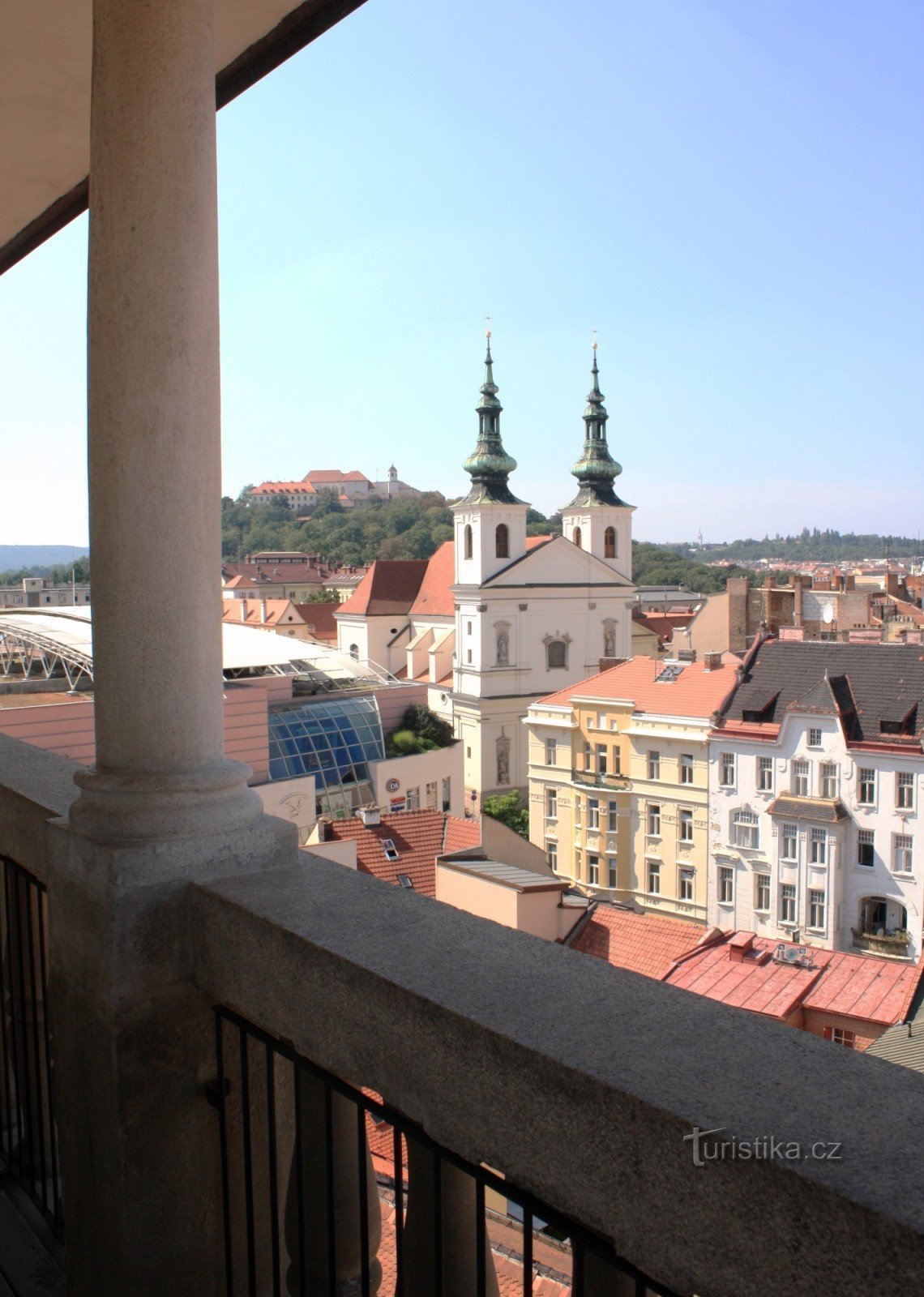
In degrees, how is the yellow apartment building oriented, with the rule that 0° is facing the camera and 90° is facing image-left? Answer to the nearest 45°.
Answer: approximately 45°

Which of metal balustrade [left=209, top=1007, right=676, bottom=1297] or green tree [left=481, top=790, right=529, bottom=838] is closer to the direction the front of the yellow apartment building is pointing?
the metal balustrade

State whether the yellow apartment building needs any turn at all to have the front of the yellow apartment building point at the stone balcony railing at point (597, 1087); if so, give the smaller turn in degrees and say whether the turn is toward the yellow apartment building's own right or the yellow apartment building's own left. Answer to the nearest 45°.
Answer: approximately 45° to the yellow apartment building's own left

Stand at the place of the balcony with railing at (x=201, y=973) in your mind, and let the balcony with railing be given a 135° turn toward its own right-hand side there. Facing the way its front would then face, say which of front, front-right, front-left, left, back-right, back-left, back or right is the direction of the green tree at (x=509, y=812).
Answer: back

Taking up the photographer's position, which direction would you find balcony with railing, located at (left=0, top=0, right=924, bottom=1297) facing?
facing away from the viewer and to the right of the viewer

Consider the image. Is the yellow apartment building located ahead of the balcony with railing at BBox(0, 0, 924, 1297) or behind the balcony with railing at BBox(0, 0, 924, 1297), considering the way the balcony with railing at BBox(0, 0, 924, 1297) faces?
ahead

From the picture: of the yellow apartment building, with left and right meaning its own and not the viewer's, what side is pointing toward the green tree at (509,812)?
right

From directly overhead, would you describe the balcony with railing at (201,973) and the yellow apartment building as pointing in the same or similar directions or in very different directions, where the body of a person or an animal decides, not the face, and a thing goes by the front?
very different directions

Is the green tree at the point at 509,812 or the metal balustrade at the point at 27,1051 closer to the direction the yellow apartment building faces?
the metal balustrade

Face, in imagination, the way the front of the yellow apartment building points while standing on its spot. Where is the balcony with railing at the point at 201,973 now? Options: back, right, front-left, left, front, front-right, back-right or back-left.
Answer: front-left
